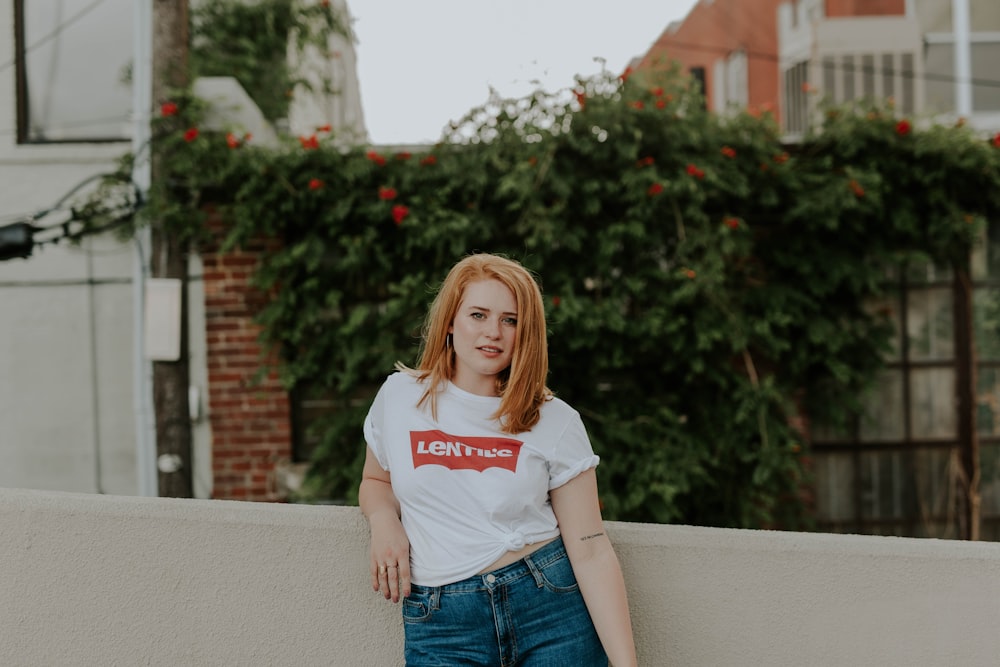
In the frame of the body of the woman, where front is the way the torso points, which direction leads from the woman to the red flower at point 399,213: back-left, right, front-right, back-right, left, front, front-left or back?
back

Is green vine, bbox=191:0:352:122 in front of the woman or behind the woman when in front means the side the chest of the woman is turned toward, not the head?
behind

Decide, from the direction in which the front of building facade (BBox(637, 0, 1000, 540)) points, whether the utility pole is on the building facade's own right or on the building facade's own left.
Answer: on the building facade's own right

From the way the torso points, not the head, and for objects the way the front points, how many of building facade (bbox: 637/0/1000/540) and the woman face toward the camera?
2

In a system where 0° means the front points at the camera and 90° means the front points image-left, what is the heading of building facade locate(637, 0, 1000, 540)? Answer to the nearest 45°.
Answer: approximately 0°

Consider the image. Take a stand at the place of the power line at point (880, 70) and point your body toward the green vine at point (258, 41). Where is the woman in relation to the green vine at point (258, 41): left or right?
left
